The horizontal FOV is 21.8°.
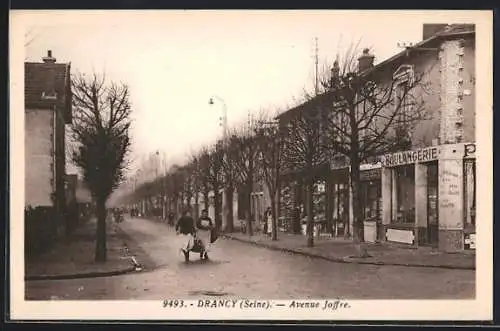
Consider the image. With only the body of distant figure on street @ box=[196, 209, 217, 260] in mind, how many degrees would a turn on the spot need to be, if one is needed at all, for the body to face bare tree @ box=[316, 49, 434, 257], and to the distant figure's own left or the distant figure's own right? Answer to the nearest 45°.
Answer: approximately 90° to the distant figure's own left

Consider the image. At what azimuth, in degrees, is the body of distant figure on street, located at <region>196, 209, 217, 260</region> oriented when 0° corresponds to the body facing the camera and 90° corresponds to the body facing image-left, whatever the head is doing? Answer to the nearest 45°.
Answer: approximately 0°
